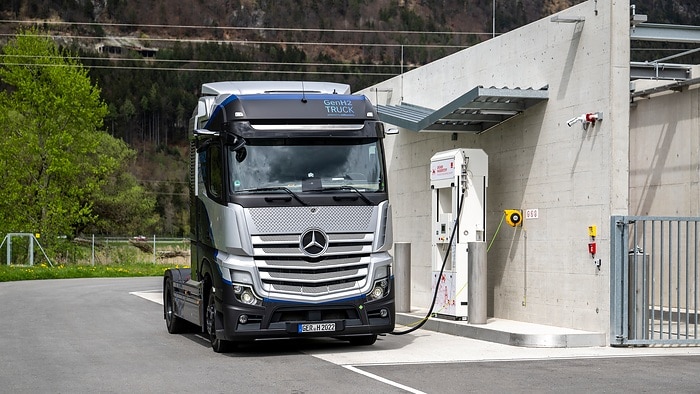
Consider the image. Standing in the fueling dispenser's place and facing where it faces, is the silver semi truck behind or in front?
in front

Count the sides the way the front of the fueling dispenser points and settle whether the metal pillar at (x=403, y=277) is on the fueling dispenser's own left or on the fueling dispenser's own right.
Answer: on the fueling dispenser's own right

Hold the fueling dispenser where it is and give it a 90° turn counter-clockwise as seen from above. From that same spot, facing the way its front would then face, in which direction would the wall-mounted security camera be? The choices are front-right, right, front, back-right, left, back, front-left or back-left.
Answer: front
